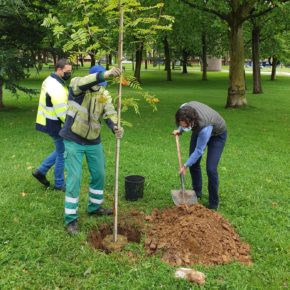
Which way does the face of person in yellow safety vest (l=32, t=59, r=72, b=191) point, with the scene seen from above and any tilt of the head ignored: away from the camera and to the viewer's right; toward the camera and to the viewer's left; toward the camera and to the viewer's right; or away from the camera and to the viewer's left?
toward the camera and to the viewer's right

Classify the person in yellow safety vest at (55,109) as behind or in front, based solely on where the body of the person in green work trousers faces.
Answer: behind

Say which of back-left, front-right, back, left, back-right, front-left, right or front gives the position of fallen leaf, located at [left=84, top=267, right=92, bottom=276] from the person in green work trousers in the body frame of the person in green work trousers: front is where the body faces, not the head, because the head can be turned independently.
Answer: front-right

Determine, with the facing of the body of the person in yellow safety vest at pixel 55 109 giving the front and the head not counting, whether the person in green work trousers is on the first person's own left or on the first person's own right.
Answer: on the first person's own right

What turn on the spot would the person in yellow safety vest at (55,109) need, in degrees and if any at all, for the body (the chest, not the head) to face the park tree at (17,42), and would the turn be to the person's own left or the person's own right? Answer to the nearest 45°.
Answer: approximately 90° to the person's own left

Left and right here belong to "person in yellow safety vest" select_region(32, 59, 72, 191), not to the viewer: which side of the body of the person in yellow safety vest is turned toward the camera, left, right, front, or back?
right

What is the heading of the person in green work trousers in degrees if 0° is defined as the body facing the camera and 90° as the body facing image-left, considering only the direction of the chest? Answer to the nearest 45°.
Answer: approximately 315°

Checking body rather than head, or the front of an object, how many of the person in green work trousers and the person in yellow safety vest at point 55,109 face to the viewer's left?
0
